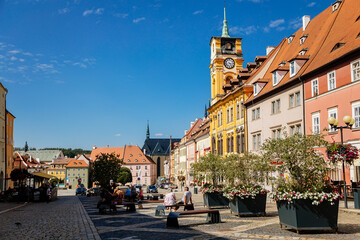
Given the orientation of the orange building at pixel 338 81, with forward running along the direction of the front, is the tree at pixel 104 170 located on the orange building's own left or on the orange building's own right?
on the orange building's own right

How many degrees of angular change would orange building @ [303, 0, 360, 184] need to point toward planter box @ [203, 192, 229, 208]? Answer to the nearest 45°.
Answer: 0° — it already faces it

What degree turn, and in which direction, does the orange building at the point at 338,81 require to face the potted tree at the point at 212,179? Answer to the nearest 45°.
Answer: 0° — it already faces it

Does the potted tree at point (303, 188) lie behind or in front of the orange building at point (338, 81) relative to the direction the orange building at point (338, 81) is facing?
in front

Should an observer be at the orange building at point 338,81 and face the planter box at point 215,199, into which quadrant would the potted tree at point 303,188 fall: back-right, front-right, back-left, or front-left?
front-left

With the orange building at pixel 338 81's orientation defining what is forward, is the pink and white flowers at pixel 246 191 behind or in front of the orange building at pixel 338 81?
in front

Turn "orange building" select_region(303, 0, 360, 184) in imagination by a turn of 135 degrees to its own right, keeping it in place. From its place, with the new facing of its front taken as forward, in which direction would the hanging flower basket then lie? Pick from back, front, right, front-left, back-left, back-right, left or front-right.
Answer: back

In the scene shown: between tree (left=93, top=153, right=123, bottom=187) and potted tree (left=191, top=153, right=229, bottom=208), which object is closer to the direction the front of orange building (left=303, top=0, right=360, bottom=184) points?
the potted tree

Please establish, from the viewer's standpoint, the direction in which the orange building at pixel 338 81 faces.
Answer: facing the viewer and to the left of the viewer

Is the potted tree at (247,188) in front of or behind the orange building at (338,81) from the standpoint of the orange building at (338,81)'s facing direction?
in front
